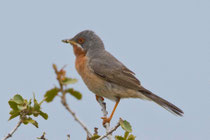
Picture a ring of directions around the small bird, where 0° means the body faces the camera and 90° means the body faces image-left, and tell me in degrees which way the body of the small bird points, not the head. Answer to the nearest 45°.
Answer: approximately 90°

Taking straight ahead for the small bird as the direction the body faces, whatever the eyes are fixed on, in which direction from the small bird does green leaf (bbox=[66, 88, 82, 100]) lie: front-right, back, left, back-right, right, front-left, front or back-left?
front
